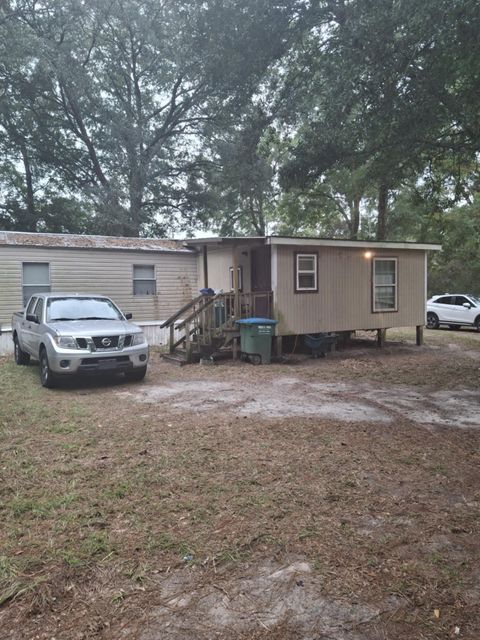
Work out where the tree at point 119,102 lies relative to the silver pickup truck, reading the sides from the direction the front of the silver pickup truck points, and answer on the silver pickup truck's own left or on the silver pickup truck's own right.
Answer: on the silver pickup truck's own left

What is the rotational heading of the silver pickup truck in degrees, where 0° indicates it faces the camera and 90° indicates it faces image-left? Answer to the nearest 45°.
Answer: approximately 315°

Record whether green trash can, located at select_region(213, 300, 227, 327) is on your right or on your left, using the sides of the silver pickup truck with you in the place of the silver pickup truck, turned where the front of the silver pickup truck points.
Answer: on your left

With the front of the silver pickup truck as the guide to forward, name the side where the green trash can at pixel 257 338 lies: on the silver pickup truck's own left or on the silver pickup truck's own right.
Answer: on the silver pickup truck's own left
